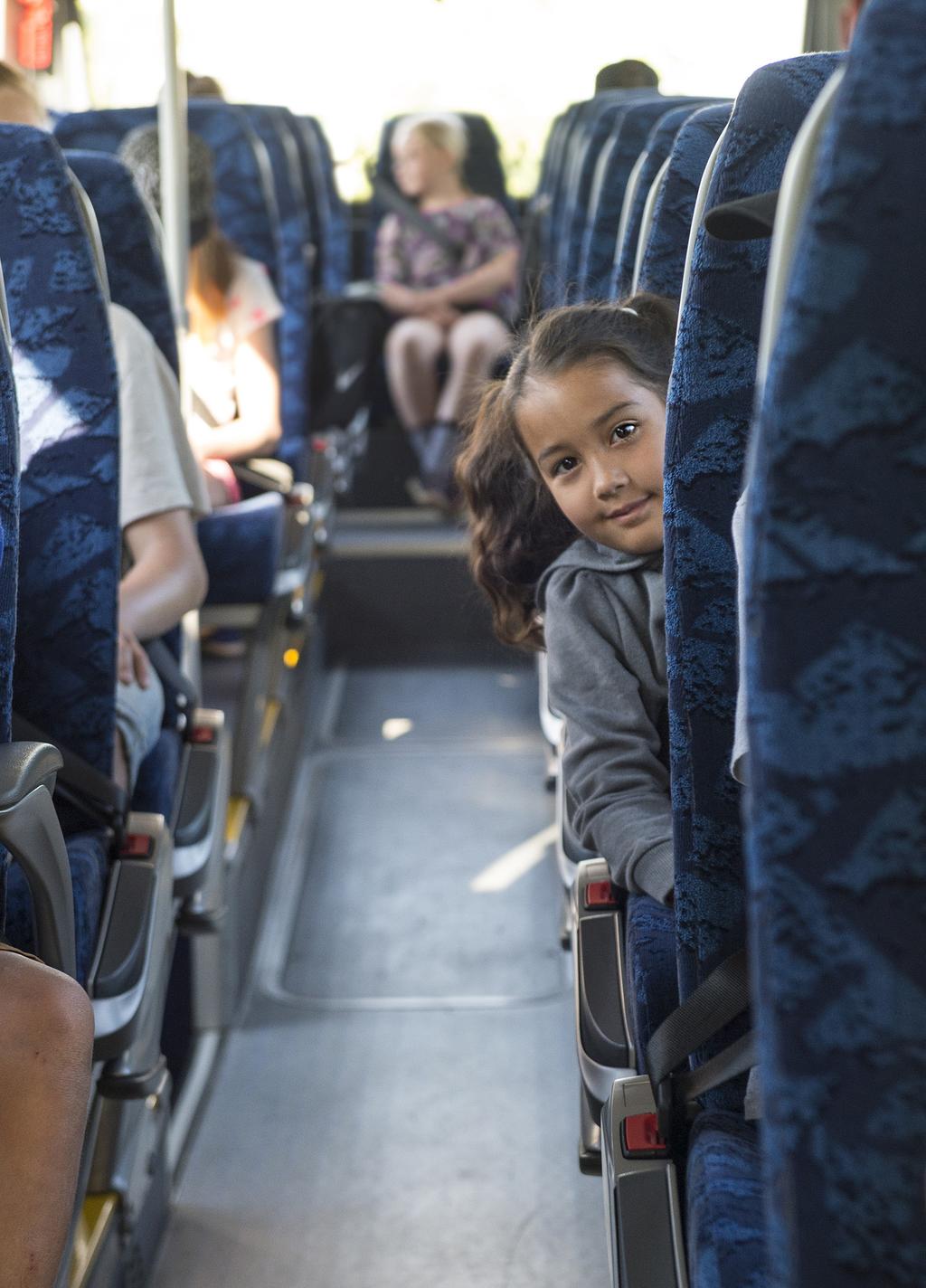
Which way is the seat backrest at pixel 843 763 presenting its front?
toward the camera

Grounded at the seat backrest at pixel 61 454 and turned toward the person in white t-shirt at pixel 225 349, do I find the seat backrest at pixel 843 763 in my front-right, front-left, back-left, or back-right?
back-right

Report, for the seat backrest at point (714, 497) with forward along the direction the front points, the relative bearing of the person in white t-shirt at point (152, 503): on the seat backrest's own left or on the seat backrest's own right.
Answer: on the seat backrest's own right

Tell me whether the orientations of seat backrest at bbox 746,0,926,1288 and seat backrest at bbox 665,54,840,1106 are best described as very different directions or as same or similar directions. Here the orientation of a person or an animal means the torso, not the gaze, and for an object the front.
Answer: same or similar directions

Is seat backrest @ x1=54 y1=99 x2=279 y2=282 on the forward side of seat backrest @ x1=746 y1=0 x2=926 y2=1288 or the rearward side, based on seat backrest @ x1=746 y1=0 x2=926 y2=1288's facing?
on the rearward side

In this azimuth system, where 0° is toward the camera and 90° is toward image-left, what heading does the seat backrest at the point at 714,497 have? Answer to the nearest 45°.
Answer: approximately 0°

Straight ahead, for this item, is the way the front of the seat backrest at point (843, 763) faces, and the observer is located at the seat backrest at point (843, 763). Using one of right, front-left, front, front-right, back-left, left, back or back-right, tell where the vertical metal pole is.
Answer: back-right
